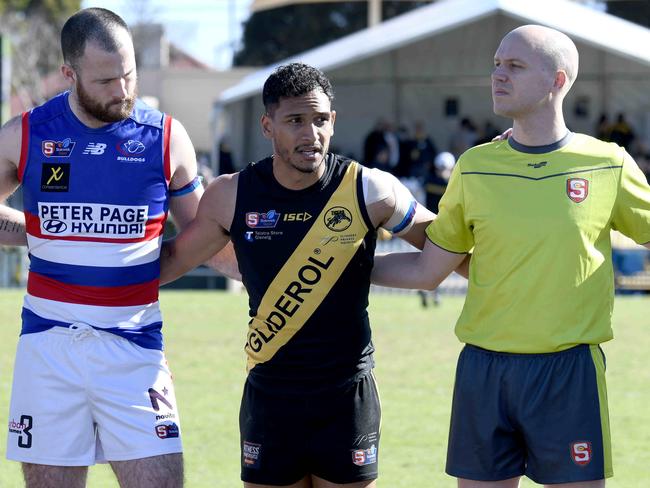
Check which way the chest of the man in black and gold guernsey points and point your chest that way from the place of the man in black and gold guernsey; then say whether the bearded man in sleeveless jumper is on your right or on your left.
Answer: on your right

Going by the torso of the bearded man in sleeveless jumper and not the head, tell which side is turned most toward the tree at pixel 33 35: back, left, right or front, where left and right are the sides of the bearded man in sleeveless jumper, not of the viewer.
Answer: back

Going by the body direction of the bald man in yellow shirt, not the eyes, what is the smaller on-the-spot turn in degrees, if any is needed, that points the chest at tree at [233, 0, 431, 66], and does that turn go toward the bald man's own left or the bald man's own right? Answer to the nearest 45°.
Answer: approximately 180°

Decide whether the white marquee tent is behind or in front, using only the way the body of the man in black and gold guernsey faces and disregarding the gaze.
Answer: behind

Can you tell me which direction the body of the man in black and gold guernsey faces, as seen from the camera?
toward the camera

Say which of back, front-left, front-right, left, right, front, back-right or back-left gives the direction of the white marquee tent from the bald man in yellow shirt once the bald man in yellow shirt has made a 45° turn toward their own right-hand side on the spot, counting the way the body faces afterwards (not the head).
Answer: back-right

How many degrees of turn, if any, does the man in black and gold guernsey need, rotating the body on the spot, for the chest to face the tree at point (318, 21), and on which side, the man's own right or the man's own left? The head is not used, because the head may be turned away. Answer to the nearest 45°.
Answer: approximately 180°

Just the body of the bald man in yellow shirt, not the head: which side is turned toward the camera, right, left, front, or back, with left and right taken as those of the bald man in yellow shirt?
front

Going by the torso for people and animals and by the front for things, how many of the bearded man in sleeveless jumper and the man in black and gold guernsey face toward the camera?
2

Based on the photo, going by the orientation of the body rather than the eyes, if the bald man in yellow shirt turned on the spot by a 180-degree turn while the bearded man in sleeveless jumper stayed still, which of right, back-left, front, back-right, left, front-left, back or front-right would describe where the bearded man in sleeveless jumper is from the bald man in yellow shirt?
left
